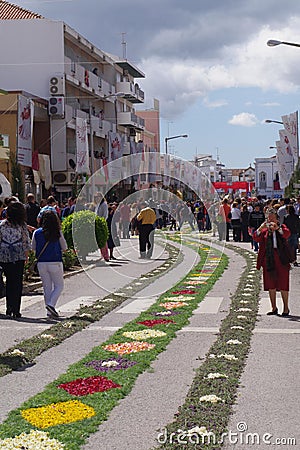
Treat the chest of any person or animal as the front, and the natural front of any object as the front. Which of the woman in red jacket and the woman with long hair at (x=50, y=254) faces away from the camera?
the woman with long hair

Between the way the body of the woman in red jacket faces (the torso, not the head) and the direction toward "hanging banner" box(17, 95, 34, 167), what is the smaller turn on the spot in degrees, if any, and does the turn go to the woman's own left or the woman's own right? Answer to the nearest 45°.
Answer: approximately 135° to the woman's own right

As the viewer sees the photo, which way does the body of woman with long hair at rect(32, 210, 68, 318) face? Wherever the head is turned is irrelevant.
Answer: away from the camera

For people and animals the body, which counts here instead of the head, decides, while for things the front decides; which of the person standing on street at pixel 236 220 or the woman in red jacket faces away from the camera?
the person standing on street
